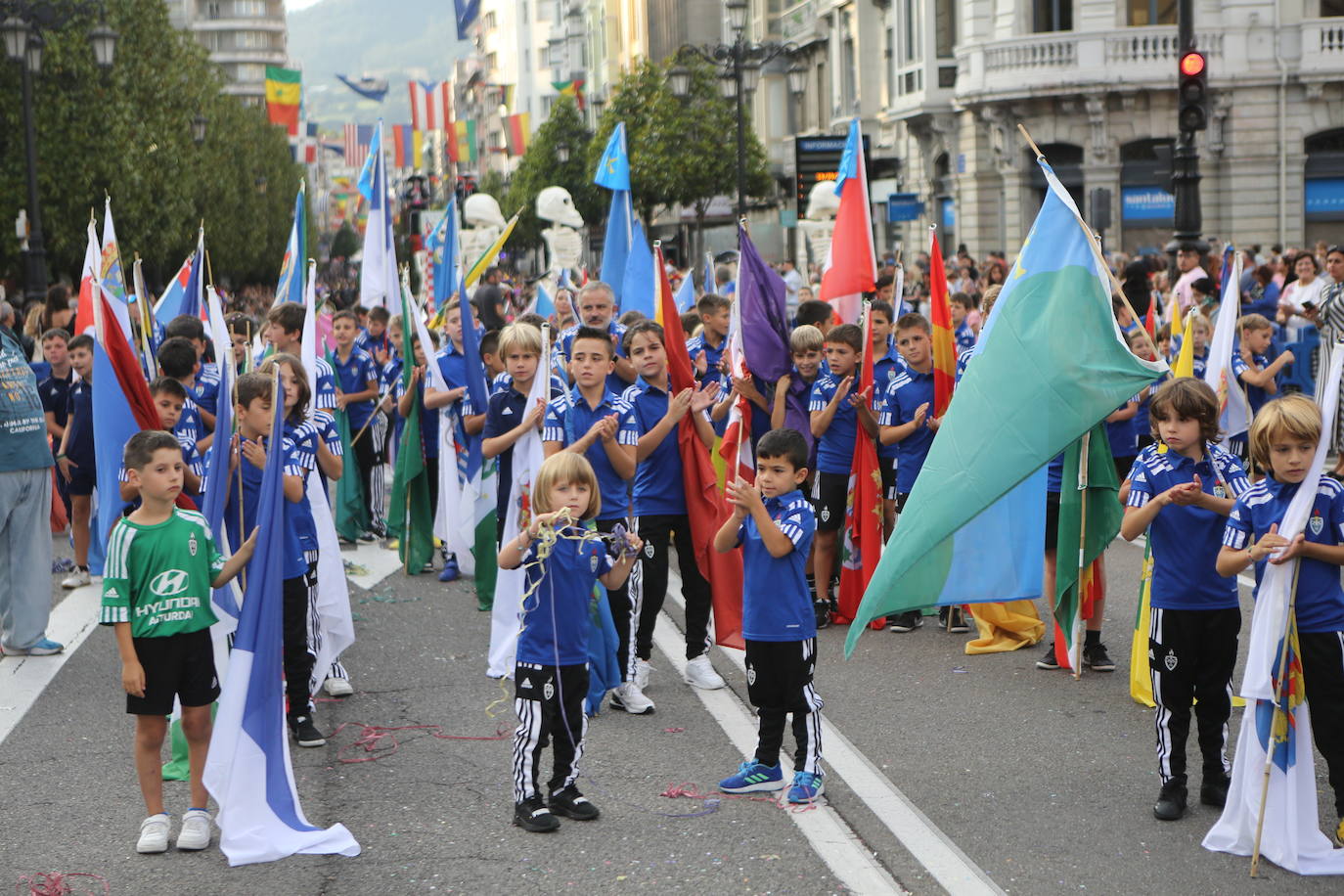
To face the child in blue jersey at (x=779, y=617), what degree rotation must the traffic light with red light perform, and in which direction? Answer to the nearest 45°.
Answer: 0° — it already faces them

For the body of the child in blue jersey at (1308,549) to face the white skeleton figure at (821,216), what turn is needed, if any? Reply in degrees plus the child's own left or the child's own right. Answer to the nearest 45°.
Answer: approximately 180°

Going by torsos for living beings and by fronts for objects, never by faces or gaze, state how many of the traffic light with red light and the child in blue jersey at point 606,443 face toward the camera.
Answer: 2

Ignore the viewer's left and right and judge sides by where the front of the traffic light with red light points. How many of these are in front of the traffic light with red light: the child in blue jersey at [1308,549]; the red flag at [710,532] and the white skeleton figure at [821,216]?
2

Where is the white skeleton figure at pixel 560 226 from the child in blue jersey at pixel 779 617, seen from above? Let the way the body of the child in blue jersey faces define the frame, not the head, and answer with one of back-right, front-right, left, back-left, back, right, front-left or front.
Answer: back-right

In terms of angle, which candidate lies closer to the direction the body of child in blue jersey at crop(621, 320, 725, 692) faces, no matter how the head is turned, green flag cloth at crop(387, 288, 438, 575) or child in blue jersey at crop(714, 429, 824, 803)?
the child in blue jersey

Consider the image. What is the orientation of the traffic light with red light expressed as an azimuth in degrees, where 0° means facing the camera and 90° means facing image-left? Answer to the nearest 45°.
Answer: approximately 0°

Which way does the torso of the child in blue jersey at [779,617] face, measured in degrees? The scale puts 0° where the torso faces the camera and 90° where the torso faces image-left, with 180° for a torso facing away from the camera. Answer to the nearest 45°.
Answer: approximately 45°

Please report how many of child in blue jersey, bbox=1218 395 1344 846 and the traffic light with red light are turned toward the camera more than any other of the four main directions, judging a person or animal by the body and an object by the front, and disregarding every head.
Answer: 2

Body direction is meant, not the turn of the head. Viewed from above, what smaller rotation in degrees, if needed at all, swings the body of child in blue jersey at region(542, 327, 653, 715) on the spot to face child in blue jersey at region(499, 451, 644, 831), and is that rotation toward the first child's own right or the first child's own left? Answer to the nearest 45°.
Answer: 0° — they already face them

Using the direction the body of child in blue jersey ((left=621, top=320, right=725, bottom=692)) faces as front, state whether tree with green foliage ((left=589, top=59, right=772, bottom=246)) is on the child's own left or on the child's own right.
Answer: on the child's own left
